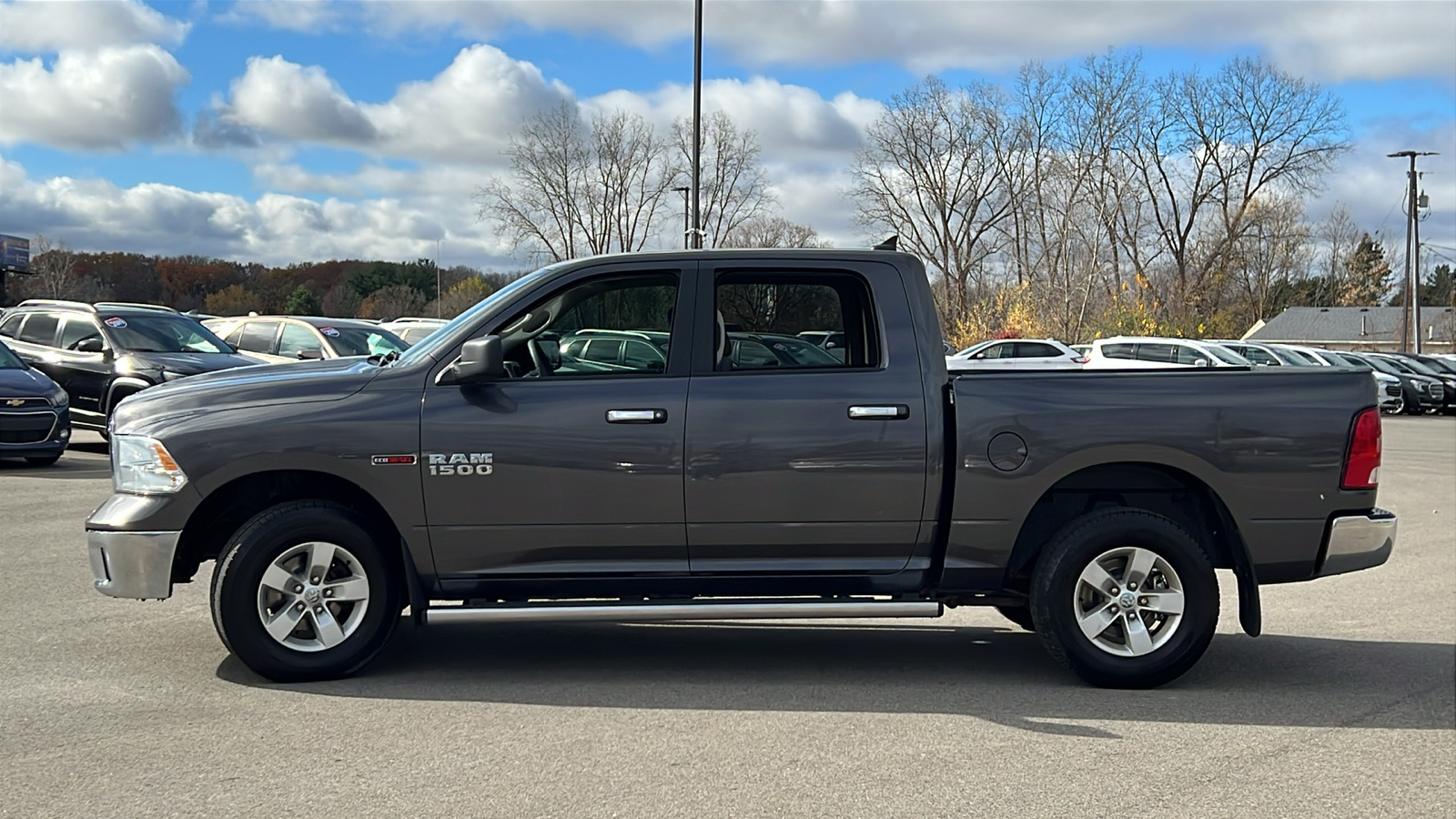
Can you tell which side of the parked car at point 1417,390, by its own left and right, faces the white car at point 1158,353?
right

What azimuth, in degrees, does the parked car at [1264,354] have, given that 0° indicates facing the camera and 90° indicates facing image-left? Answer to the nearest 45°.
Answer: approximately 315°

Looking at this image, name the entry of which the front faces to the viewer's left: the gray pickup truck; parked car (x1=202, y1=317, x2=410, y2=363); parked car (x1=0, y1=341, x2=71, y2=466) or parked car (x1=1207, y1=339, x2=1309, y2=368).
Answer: the gray pickup truck

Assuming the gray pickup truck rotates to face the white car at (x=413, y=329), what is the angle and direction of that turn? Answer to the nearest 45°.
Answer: approximately 90° to its right

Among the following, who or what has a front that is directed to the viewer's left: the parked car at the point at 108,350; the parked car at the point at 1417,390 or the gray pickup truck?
the gray pickup truck

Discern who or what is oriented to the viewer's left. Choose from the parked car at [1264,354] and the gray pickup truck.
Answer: the gray pickup truck

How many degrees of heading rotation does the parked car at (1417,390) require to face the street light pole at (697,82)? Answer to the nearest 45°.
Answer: approximately 90° to its right

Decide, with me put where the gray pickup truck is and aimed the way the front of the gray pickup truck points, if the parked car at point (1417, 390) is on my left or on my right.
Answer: on my right

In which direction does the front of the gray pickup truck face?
to the viewer's left
